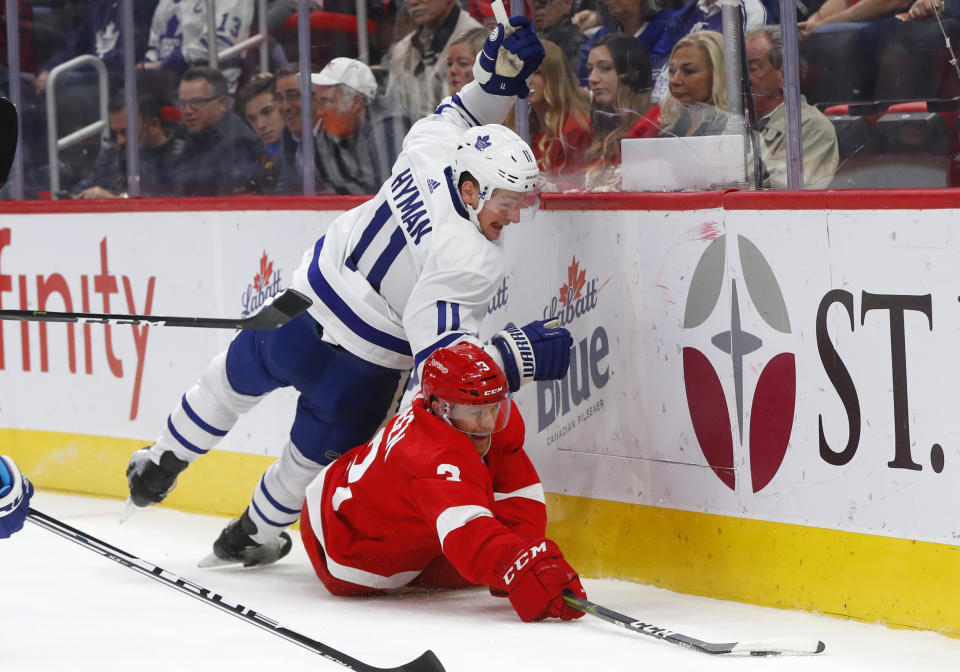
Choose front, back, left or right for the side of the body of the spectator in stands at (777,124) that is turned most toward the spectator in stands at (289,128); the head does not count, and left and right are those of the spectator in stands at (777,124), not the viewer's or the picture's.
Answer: right

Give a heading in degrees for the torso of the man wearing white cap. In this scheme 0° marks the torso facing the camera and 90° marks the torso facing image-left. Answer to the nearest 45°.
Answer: approximately 45°

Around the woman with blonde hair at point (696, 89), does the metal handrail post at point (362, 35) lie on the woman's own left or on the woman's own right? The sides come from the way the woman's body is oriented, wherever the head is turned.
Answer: on the woman's own right

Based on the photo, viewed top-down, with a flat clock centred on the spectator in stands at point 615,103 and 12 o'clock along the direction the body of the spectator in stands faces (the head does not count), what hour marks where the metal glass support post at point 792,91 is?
The metal glass support post is roughly at 9 o'clock from the spectator in stands.

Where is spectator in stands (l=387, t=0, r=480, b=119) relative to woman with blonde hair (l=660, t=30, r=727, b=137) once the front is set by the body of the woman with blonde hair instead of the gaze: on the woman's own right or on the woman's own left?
on the woman's own right

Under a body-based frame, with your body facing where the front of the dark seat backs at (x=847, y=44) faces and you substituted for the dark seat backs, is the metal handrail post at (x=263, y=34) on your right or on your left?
on your right

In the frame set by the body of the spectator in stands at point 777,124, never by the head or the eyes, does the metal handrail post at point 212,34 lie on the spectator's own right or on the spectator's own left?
on the spectator's own right

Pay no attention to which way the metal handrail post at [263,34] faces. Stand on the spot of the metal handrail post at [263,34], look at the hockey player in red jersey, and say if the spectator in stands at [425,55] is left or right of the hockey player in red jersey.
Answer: left

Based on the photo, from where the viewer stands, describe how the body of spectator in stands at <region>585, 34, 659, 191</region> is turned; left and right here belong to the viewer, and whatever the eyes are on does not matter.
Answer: facing the viewer and to the left of the viewer

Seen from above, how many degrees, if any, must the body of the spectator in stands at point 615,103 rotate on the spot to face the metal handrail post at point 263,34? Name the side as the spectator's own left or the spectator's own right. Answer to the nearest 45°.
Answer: approximately 90° to the spectator's own right

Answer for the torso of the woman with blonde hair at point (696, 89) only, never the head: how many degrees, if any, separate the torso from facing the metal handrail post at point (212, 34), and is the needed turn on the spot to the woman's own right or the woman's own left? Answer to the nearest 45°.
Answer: approximately 90° to the woman's own right

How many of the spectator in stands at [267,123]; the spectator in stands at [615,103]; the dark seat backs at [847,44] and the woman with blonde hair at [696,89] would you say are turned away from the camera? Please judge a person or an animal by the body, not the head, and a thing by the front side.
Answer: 0
